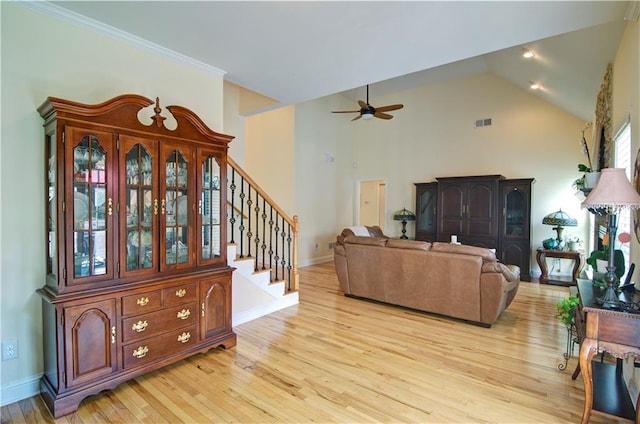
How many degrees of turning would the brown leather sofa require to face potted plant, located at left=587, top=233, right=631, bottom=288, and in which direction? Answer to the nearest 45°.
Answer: approximately 90° to its right

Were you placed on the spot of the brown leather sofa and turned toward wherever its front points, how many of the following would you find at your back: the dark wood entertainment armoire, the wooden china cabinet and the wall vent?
1

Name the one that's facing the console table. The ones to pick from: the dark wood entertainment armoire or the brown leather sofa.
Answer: the dark wood entertainment armoire

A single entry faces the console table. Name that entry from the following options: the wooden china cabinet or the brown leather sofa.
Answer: the wooden china cabinet

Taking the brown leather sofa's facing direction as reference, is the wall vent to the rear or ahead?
ahead

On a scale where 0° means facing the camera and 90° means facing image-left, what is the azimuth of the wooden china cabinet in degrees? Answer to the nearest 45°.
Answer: approximately 315°

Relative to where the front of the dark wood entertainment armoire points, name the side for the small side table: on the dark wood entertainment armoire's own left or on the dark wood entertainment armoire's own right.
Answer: on the dark wood entertainment armoire's own left

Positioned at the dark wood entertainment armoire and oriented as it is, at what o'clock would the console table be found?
The console table is roughly at 12 o'clock from the dark wood entertainment armoire.

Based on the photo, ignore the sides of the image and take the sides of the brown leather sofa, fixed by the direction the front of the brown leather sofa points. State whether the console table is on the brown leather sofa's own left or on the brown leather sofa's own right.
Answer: on the brown leather sofa's own right

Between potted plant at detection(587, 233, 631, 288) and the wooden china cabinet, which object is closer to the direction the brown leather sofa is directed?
the potted plant

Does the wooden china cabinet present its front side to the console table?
yes

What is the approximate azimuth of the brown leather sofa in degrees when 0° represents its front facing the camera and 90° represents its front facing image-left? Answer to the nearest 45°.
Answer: approximately 225°

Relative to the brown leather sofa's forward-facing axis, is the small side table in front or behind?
in front

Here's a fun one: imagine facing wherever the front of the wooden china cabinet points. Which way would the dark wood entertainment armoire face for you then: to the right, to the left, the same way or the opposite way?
to the right

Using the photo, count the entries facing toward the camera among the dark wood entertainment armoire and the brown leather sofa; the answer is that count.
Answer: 1

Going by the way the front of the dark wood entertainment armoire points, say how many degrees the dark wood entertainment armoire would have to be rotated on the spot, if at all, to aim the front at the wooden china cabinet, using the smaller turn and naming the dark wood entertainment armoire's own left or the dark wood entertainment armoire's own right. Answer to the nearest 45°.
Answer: approximately 45° to the dark wood entertainment armoire's own right

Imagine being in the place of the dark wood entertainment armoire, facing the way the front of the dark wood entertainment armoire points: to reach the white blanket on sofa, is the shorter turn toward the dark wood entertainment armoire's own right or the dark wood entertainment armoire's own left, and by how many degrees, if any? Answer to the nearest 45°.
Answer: approximately 90° to the dark wood entertainment armoire's own right

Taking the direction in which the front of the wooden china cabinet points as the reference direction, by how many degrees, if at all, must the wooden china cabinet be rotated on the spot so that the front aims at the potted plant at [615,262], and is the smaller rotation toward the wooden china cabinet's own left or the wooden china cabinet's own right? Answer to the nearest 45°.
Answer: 0° — it already faces it

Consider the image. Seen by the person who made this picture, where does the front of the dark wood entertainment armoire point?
facing the viewer
